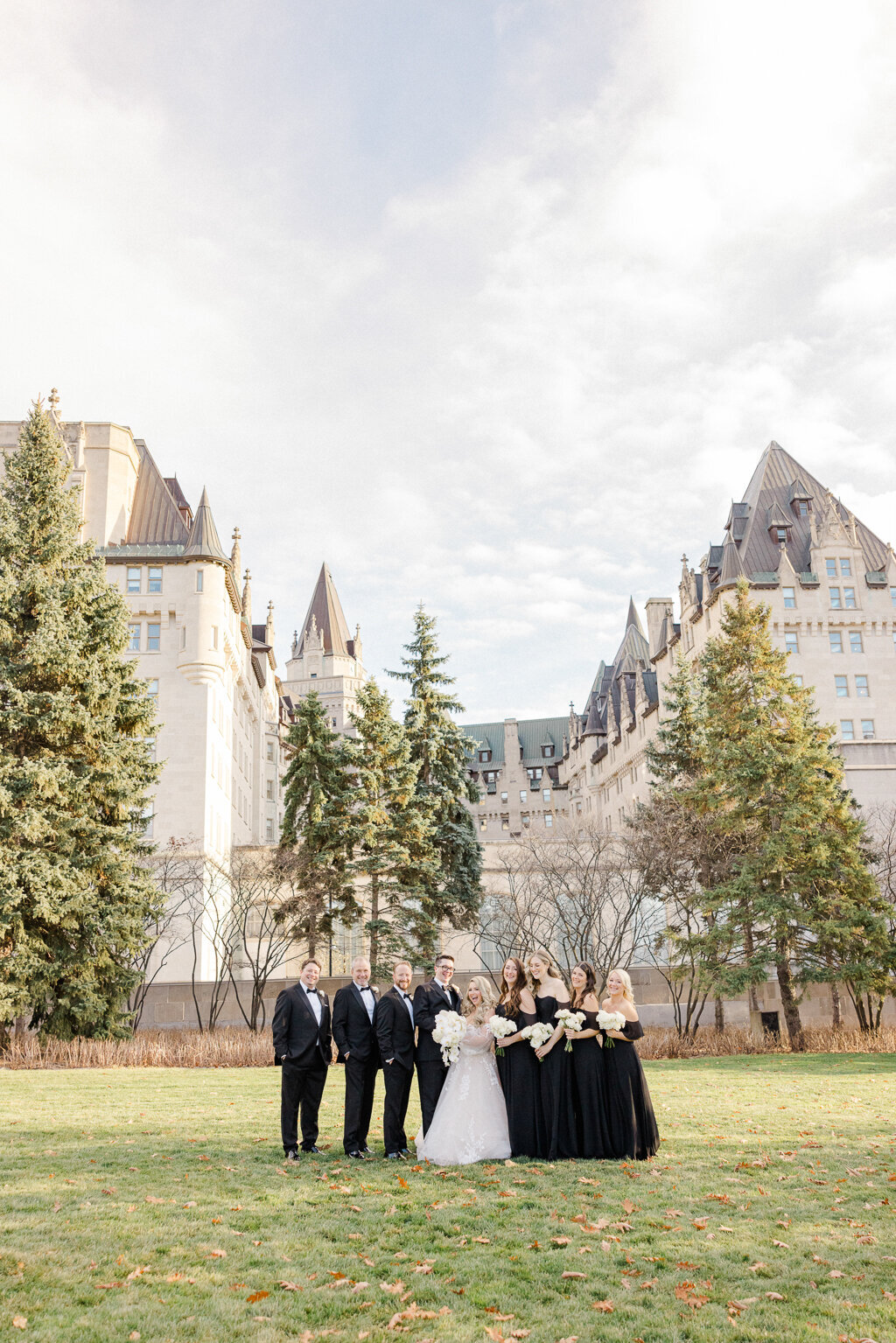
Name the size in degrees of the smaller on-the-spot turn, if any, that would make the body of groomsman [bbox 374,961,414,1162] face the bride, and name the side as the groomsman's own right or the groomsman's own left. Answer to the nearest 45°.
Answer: approximately 45° to the groomsman's own left

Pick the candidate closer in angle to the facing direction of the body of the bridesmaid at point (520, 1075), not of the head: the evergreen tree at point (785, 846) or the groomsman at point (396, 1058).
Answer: the groomsman

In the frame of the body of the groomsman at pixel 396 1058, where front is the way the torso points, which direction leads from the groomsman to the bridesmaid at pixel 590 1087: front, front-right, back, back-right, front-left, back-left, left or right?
front-left

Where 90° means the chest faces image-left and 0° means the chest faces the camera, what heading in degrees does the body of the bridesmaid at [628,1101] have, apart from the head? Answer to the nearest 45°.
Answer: approximately 45°

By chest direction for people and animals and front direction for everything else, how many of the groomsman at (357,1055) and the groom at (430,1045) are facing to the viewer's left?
0

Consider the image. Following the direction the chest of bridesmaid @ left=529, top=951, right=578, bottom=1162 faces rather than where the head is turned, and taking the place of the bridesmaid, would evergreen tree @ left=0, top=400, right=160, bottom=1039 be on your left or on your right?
on your right

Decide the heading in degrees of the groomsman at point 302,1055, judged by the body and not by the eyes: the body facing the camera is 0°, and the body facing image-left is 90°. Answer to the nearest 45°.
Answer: approximately 315°

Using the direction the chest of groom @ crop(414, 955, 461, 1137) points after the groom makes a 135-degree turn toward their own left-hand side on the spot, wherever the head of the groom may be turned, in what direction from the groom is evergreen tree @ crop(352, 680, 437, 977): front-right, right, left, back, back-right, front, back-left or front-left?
front

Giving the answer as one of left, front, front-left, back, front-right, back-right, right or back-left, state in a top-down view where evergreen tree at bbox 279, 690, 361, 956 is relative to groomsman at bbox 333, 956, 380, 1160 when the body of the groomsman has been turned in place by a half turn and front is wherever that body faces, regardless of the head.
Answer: front-right

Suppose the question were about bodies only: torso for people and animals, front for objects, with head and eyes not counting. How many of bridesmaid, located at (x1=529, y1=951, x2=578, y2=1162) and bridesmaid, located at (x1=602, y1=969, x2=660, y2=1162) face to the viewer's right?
0

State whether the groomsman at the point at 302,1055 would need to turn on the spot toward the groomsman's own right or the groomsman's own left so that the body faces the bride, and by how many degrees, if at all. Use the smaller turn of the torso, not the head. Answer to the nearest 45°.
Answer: approximately 45° to the groomsman's own left

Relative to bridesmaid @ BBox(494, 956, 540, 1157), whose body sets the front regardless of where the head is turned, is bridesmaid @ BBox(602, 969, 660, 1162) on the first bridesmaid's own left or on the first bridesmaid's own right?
on the first bridesmaid's own left

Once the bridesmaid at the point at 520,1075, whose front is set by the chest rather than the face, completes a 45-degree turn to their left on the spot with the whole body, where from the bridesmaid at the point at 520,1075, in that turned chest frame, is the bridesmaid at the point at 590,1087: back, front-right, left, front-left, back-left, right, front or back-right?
left

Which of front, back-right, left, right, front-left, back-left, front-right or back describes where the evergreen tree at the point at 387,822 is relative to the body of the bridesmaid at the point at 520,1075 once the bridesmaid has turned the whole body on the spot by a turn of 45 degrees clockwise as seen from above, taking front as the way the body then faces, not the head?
right
